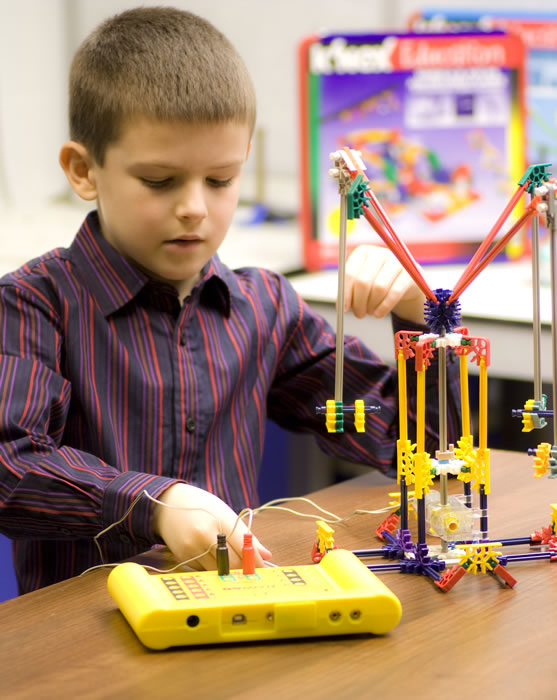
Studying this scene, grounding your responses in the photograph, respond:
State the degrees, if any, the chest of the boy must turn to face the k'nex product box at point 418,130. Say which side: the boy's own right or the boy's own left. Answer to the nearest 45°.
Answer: approximately 90° to the boy's own left

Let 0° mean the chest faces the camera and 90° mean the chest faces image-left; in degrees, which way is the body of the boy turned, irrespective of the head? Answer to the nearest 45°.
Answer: approximately 315°

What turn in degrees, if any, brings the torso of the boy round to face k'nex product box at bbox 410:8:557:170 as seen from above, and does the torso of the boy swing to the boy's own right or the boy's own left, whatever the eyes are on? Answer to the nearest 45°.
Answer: approximately 90° to the boy's own left

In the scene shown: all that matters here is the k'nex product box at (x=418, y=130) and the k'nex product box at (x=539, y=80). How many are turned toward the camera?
2

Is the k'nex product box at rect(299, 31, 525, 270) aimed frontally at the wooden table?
yes
